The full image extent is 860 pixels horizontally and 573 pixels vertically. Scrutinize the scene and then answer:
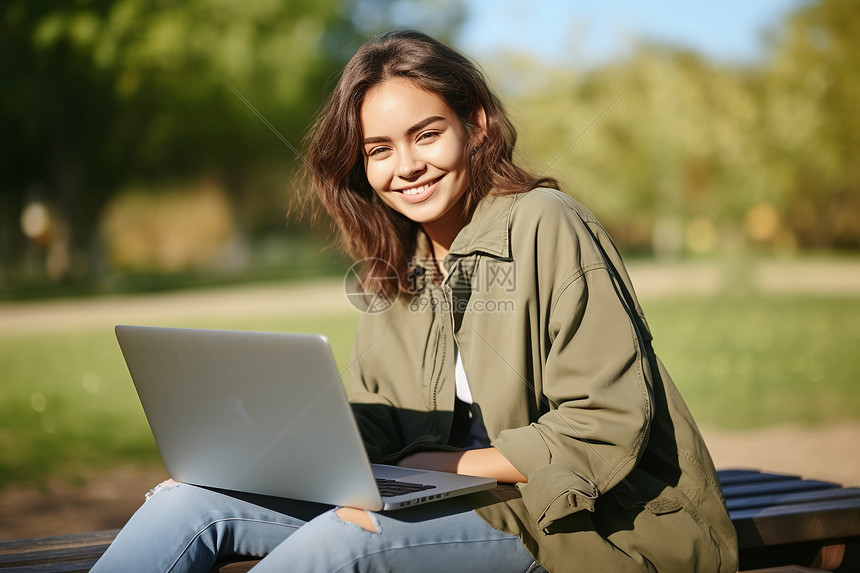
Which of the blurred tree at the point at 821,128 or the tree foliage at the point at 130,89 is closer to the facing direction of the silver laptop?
the blurred tree

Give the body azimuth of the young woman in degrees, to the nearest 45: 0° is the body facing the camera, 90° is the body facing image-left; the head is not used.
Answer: approximately 45°

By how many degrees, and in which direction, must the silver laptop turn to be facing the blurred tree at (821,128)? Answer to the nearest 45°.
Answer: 0° — it already faces it

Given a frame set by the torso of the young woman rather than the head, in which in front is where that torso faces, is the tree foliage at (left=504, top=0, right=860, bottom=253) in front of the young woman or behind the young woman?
behind

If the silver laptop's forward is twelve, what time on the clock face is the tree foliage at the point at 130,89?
The tree foliage is roughly at 10 o'clock from the silver laptop.

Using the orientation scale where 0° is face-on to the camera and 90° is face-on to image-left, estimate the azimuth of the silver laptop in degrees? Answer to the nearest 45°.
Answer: approximately 225°
